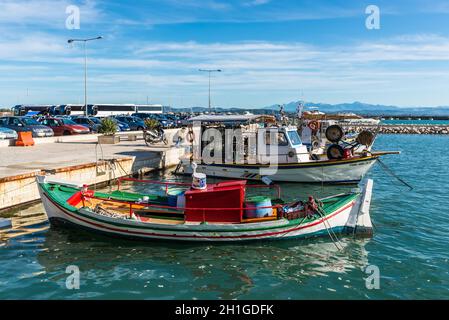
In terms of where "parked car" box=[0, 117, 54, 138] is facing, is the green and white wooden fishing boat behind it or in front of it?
in front

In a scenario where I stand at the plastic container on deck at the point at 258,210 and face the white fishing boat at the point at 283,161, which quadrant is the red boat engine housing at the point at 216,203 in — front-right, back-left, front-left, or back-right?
back-left

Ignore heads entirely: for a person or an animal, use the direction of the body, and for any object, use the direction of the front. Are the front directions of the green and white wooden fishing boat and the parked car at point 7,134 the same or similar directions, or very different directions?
very different directions

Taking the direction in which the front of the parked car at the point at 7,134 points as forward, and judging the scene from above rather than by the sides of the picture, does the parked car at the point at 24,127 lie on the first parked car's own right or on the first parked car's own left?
on the first parked car's own left

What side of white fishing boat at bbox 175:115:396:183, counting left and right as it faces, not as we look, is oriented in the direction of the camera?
right

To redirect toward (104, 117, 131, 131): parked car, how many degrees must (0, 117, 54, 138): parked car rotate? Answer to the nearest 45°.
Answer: approximately 90° to its left

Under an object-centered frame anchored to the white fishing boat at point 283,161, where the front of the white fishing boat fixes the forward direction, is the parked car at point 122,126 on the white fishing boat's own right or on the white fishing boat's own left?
on the white fishing boat's own left
